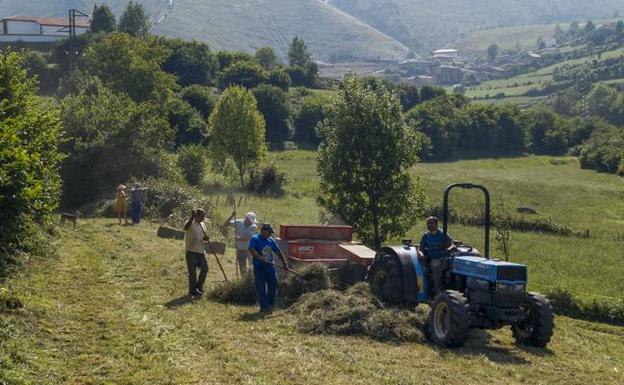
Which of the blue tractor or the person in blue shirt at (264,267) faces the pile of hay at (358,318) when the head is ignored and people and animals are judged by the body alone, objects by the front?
the person in blue shirt

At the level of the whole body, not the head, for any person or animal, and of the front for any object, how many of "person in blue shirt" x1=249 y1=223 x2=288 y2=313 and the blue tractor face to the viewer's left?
0

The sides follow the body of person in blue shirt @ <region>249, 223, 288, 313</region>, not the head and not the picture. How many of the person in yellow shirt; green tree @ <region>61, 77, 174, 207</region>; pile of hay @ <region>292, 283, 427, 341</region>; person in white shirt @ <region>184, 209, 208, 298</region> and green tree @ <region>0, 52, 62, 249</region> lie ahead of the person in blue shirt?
1

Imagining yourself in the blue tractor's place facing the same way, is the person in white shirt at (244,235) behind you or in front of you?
behind

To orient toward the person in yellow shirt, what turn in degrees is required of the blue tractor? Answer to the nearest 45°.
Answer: approximately 180°

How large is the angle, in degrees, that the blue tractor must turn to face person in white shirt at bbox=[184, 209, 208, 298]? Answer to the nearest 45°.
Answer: approximately 135° to its right

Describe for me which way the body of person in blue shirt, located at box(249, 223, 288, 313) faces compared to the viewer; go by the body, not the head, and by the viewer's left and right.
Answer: facing the viewer and to the right of the viewer

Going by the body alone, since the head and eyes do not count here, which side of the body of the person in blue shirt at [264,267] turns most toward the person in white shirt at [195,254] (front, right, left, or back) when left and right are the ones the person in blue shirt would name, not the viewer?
back

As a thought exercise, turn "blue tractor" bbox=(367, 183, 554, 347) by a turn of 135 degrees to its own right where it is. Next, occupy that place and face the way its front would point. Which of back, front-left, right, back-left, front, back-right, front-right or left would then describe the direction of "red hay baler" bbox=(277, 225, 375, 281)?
front-right

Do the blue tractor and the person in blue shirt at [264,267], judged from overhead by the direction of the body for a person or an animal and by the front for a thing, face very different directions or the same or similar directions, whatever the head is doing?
same or similar directions

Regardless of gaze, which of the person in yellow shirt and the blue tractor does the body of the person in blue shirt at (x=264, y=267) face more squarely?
the blue tractor

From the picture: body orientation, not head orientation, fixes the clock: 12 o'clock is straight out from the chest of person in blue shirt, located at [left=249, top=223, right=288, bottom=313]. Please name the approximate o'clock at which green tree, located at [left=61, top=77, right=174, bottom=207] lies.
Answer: The green tree is roughly at 7 o'clock from the person in blue shirt.

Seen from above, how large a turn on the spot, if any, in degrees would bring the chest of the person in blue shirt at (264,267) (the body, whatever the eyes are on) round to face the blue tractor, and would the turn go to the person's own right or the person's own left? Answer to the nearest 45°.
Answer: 0° — they already face it

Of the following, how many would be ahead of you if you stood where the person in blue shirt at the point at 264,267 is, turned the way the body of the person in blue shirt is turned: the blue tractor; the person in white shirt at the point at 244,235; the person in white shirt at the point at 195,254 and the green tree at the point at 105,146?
1

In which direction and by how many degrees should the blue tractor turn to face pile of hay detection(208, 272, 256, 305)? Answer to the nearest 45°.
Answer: approximately 135° to its right
